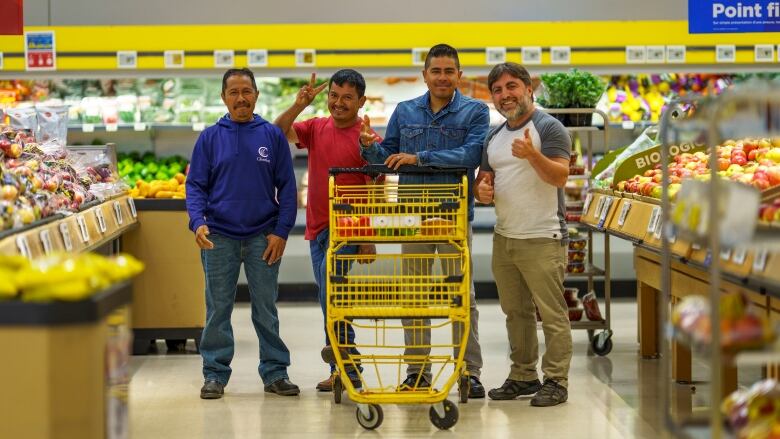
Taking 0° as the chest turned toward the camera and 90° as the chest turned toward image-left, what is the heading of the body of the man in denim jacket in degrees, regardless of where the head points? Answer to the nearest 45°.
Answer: approximately 0°

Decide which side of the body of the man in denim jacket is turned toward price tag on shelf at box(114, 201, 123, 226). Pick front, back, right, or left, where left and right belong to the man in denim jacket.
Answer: right

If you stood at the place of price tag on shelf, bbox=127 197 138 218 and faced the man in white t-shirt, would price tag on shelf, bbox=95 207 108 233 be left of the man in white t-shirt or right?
right

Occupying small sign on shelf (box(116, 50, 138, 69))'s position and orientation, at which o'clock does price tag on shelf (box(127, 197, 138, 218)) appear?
The price tag on shelf is roughly at 12 o'clock from the small sign on shelf.

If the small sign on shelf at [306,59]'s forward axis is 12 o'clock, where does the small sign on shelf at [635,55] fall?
the small sign on shelf at [635,55] is roughly at 9 o'clock from the small sign on shelf at [306,59].

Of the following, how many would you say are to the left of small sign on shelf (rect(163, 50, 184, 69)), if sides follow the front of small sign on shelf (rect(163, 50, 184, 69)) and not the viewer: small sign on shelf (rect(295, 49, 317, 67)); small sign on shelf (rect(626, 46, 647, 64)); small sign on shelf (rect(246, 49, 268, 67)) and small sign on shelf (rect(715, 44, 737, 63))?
4

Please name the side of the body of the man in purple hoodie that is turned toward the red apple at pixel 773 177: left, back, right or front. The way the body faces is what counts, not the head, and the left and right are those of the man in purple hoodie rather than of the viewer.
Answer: left
